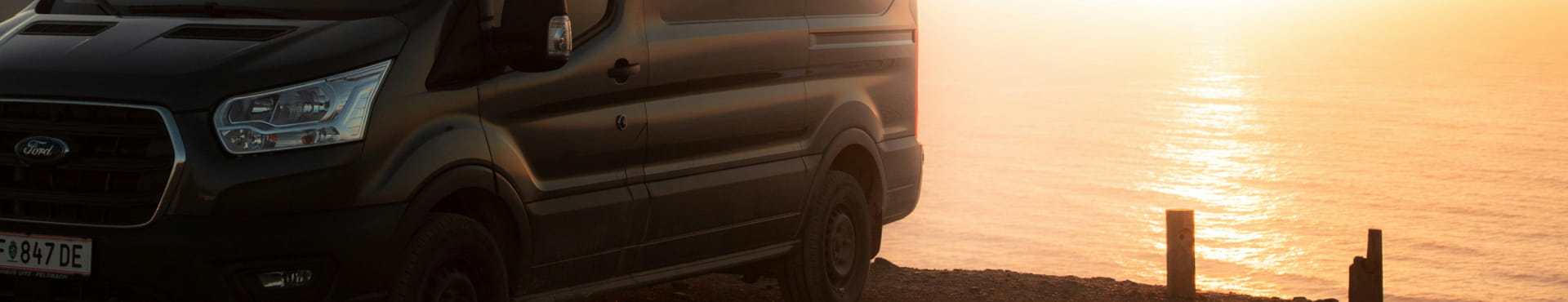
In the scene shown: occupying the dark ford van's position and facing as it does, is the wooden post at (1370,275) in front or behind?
behind

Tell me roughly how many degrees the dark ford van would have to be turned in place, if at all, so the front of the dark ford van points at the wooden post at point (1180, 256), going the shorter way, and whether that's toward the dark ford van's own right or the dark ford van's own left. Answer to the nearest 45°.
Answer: approximately 180°

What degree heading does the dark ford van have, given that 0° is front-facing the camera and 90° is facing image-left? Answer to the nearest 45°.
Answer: approximately 45°
